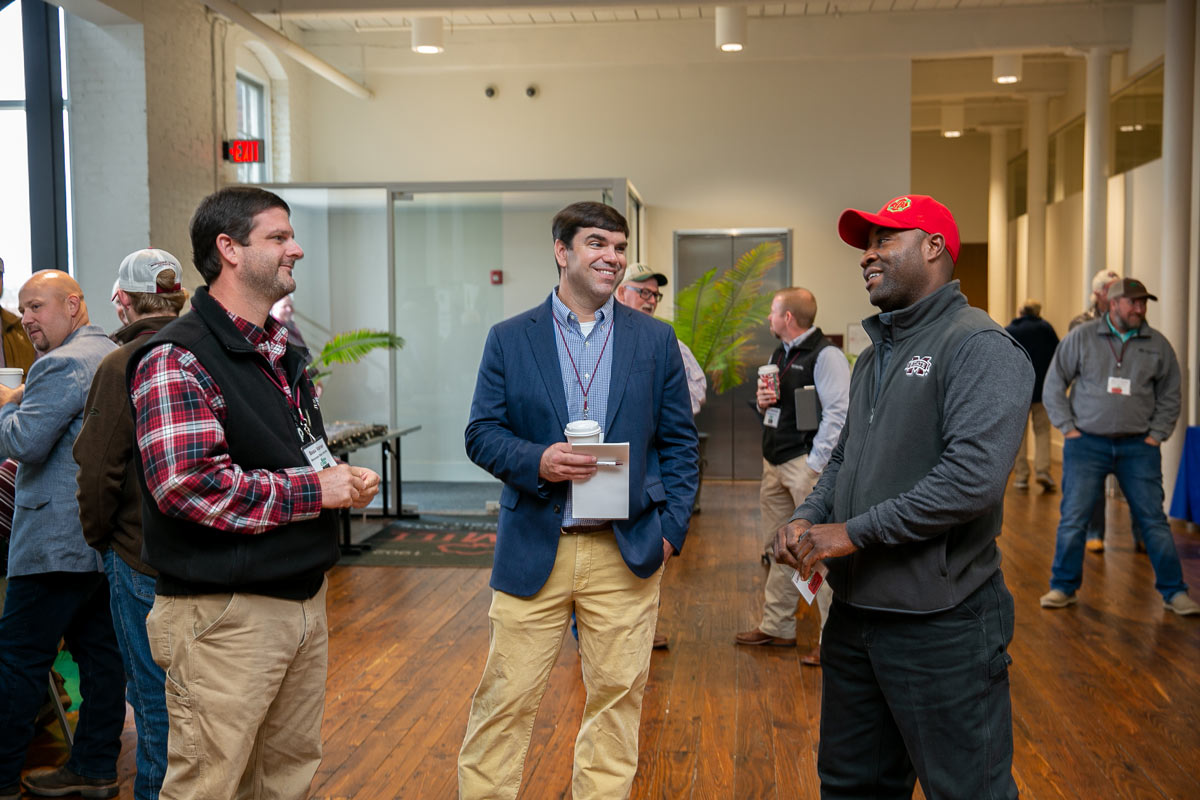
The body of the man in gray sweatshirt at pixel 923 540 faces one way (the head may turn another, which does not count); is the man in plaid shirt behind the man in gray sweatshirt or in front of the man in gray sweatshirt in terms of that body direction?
in front

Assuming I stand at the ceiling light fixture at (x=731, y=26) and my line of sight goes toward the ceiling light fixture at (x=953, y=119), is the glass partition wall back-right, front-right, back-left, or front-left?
back-left

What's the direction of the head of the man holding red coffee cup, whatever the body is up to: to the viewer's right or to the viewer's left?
to the viewer's left

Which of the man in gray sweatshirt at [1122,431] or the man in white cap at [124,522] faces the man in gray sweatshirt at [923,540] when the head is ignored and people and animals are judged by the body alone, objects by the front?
the man in gray sweatshirt at [1122,431]

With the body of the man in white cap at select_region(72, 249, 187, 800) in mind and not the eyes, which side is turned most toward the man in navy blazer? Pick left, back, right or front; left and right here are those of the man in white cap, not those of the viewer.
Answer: back

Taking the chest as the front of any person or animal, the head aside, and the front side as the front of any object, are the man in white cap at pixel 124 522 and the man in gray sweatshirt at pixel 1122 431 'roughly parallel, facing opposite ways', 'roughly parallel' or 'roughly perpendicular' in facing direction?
roughly perpendicular

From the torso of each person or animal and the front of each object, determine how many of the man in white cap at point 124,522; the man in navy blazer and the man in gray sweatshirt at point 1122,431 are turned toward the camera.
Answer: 2

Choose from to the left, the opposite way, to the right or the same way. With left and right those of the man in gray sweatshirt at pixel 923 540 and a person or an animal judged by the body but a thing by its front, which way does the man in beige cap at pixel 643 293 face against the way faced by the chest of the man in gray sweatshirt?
to the left

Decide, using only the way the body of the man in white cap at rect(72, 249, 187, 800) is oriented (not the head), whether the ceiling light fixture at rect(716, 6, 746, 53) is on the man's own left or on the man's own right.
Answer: on the man's own right

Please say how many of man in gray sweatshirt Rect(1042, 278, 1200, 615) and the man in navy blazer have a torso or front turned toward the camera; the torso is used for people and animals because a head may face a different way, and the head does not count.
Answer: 2

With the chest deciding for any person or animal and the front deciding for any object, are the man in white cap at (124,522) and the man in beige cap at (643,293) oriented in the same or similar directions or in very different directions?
very different directions
